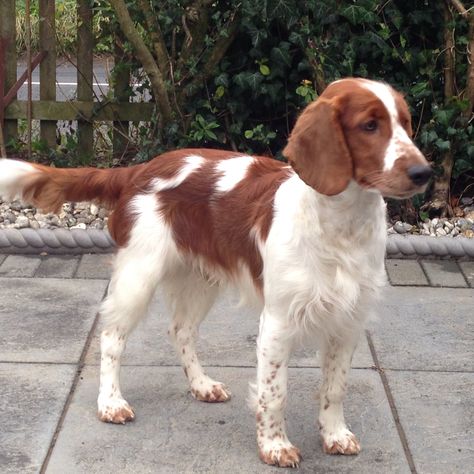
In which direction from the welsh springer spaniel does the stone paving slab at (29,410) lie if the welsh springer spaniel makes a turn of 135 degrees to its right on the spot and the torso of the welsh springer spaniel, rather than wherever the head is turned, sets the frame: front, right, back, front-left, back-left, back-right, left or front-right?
front

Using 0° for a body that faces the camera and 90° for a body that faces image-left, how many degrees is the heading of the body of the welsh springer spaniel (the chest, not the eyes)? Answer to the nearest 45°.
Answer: approximately 315°

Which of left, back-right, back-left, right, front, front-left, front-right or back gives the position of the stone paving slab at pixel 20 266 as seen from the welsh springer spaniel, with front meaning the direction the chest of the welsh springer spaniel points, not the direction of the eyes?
back

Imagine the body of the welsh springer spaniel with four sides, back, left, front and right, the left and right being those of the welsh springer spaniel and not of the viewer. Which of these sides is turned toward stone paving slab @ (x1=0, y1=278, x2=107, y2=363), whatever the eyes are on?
back

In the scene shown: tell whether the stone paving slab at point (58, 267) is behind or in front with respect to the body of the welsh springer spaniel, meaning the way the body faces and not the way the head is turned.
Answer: behind

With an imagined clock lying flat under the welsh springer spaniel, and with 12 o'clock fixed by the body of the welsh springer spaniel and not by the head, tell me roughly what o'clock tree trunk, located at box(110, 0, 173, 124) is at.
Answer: The tree trunk is roughly at 7 o'clock from the welsh springer spaniel.

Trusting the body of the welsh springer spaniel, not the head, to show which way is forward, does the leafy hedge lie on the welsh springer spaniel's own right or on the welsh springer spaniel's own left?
on the welsh springer spaniel's own left

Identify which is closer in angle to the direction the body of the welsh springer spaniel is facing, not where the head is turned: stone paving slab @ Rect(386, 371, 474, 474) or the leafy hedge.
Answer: the stone paving slab
